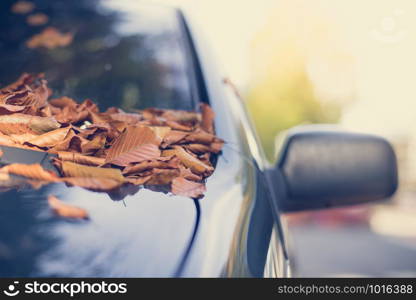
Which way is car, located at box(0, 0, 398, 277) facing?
toward the camera

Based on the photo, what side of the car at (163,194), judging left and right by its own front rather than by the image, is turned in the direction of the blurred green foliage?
back
